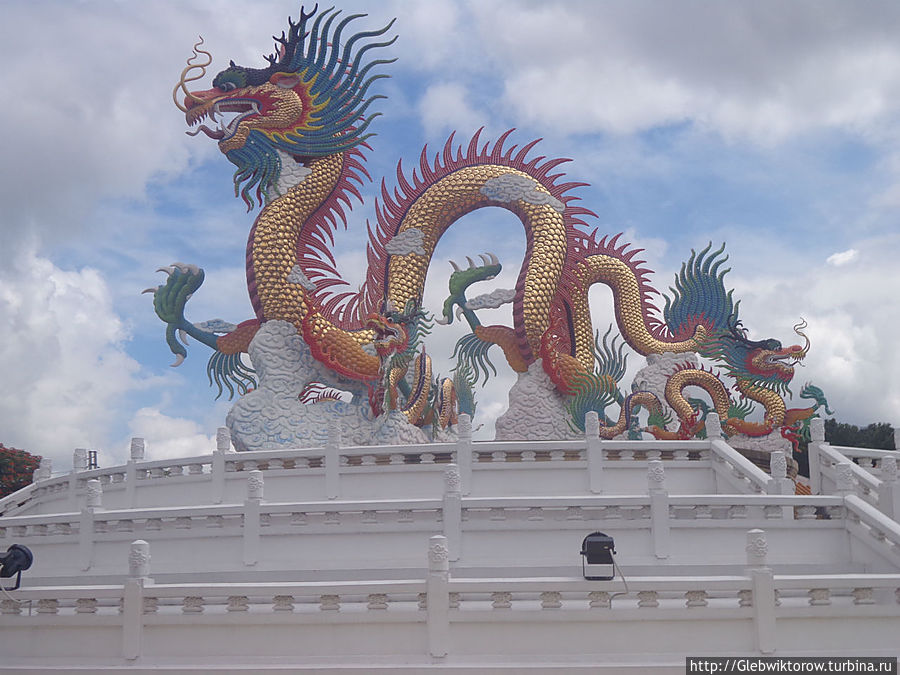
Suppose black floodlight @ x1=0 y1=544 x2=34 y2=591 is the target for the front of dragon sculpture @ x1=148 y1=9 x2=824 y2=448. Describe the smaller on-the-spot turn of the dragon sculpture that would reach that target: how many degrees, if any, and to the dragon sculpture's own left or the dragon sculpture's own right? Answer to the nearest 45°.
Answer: approximately 90° to the dragon sculpture's own left

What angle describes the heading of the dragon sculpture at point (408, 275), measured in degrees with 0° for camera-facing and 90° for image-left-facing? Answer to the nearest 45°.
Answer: approximately 90°
